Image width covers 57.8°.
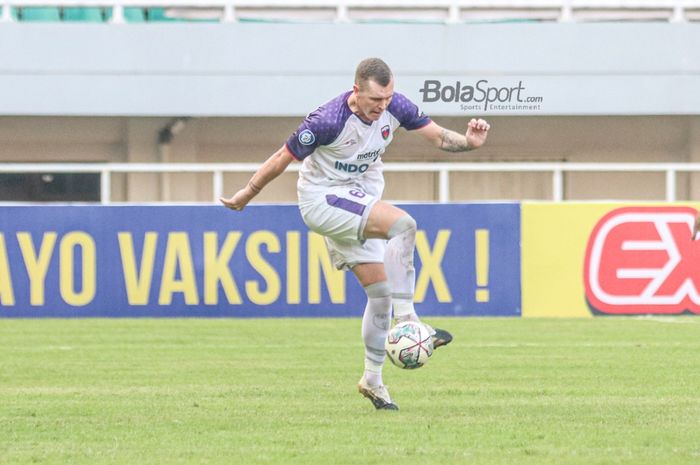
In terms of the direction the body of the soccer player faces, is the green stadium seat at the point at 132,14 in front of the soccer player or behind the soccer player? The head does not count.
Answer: behind

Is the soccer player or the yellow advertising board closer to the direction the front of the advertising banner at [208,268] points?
the soccer player

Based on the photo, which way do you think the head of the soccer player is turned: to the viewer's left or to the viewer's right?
to the viewer's right

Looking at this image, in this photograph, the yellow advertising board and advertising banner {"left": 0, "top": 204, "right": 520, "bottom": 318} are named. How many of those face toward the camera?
2

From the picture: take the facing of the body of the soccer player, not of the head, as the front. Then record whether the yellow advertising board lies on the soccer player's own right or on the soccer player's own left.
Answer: on the soccer player's own left

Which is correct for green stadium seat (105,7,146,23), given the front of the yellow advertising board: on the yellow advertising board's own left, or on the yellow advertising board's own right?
on the yellow advertising board's own right

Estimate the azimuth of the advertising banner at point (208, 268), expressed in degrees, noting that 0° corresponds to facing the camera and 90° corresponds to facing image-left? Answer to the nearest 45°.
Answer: approximately 0°

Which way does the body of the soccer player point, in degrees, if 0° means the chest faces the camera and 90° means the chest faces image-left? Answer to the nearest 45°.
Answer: approximately 315°
